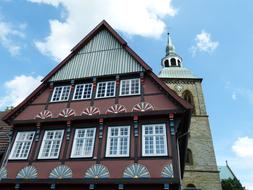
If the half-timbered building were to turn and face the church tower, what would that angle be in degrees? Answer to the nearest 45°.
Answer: approximately 135° to its left

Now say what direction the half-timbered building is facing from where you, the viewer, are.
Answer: facing the viewer
